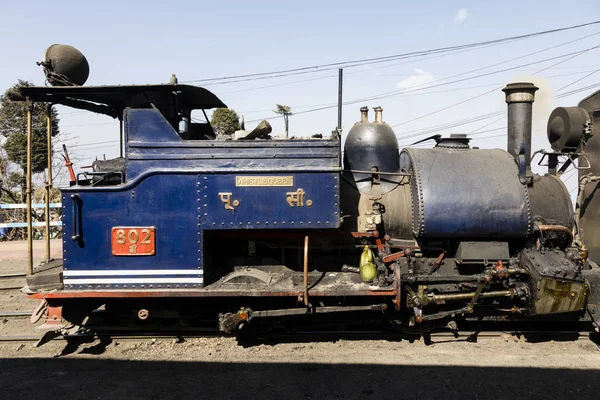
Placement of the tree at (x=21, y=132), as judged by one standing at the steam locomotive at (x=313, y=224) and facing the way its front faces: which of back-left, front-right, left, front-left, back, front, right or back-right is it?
back-left

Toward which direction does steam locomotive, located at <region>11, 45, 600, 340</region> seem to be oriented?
to the viewer's right

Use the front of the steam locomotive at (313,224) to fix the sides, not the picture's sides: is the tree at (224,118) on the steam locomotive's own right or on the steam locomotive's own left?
on the steam locomotive's own left
